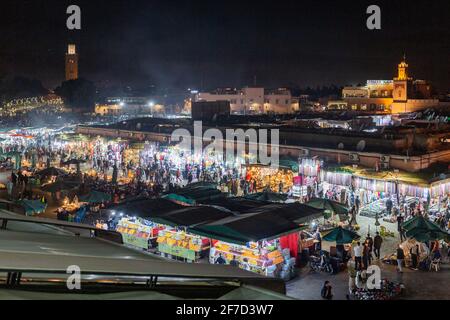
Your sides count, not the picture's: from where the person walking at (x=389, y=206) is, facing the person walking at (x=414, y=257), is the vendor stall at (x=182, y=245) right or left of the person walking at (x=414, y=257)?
right

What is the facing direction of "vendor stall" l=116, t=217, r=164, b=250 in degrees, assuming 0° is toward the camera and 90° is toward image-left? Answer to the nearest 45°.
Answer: approximately 45°

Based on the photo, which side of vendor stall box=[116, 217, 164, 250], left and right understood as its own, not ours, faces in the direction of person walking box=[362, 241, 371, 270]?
left

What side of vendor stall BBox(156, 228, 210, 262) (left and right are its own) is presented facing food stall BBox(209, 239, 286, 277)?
left

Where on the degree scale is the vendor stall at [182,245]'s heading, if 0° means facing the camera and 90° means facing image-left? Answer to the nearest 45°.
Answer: approximately 45°

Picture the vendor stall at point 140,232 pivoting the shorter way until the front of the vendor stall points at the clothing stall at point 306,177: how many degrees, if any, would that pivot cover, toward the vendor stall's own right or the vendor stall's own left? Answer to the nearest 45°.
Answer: approximately 180°

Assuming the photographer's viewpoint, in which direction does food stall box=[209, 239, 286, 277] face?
facing the viewer and to the left of the viewer

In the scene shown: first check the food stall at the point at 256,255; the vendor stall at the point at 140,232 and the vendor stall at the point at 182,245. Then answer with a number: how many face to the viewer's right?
0

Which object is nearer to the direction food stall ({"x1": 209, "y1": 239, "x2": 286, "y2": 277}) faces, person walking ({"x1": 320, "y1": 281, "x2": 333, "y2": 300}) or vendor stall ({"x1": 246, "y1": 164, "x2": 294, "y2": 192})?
the person walking

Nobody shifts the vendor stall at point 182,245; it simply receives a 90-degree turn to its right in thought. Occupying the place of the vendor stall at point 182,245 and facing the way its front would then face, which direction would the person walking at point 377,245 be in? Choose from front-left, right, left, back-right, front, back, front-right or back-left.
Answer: back-right
